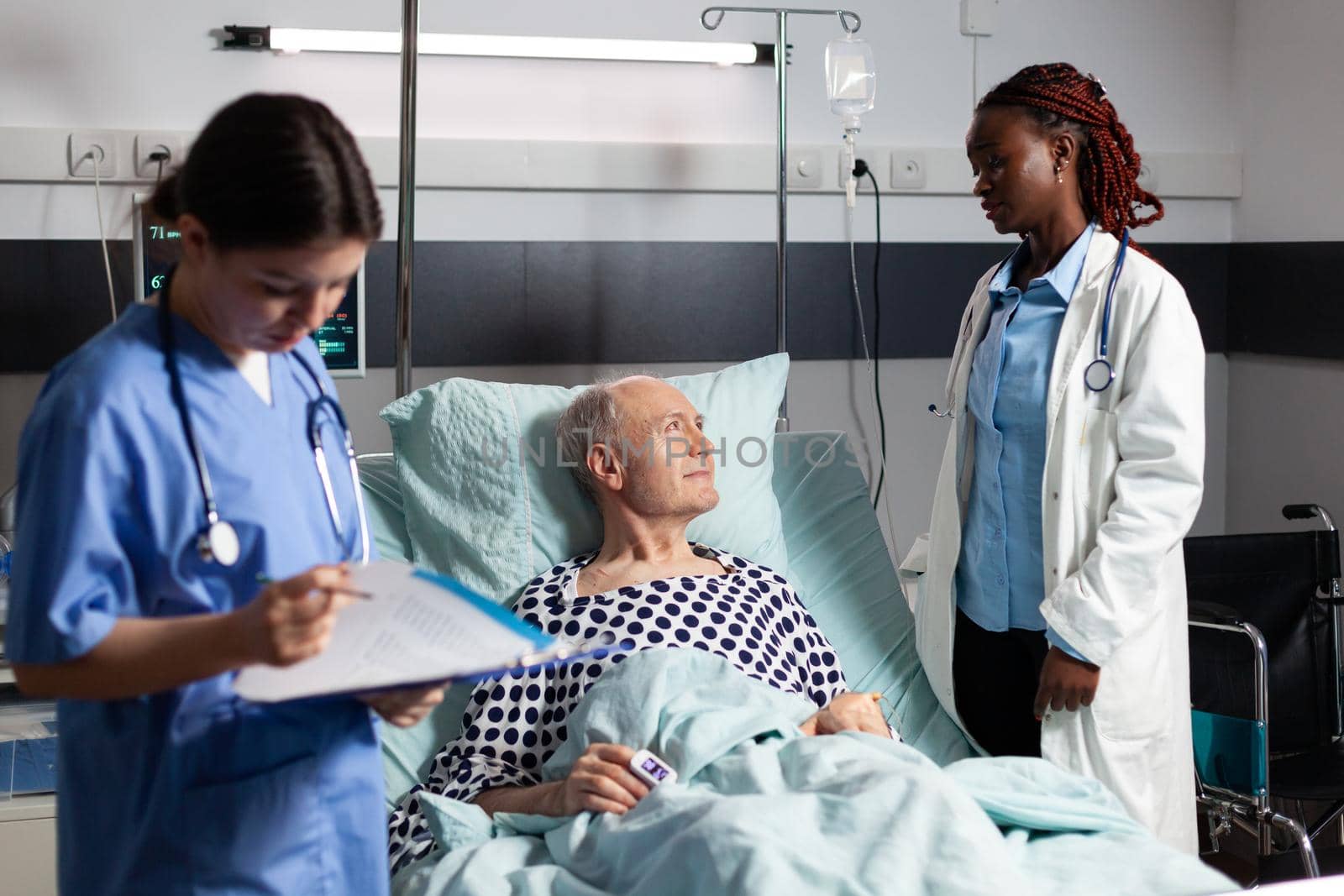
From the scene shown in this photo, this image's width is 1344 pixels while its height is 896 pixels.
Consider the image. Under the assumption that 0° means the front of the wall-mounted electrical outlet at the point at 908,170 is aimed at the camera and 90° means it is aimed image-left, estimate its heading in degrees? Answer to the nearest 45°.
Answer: approximately 0°

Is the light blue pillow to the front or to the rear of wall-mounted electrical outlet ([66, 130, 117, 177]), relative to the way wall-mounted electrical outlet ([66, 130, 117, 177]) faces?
to the front

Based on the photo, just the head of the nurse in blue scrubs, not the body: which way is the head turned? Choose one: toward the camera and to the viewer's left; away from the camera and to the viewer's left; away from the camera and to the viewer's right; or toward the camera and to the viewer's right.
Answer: toward the camera and to the viewer's right

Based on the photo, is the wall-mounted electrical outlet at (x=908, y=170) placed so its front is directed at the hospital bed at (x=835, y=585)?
yes

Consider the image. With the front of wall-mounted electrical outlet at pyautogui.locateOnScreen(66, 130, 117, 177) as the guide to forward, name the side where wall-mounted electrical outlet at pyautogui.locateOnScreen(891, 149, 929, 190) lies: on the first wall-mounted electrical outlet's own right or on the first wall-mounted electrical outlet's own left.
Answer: on the first wall-mounted electrical outlet's own left

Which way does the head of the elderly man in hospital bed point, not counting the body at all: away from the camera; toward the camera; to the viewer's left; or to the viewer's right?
to the viewer's right

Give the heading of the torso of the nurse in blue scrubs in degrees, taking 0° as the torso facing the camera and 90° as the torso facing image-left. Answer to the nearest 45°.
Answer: approximately 315°
